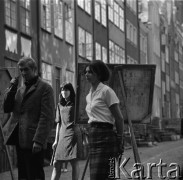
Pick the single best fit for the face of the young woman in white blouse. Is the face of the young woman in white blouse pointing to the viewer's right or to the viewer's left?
to the viewer's left

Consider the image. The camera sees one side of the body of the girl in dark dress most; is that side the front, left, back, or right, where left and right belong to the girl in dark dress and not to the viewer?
front

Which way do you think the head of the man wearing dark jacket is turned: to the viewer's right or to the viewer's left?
to the viewer's left

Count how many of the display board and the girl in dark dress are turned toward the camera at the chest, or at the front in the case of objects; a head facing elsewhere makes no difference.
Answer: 2

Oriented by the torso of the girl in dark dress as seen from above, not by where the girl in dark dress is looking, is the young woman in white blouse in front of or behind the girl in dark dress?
in front

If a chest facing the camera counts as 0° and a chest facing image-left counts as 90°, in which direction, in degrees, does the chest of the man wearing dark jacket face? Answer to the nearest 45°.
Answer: approximately 45°

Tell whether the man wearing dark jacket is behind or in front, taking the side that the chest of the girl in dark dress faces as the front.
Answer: in front

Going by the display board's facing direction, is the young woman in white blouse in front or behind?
in front

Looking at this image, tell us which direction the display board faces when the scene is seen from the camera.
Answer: facing the viewer
